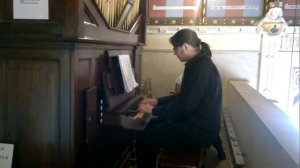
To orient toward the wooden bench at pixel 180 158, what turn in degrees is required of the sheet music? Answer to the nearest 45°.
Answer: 0° — it already faces it

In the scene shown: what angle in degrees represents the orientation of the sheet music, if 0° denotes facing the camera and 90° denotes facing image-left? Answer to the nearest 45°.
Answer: approximately 315°

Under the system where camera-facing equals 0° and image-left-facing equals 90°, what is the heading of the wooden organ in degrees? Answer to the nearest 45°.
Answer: approximately 315°
